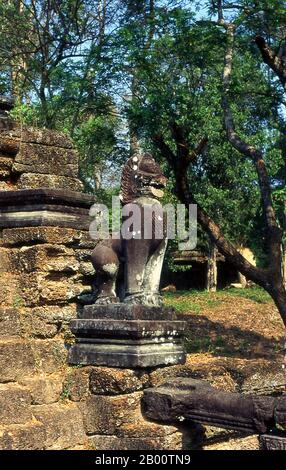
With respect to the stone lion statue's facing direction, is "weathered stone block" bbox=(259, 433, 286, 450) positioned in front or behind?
in front

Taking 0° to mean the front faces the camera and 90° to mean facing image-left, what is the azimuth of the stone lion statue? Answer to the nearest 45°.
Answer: approximately 315°

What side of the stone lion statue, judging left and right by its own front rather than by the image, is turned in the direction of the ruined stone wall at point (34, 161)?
back
